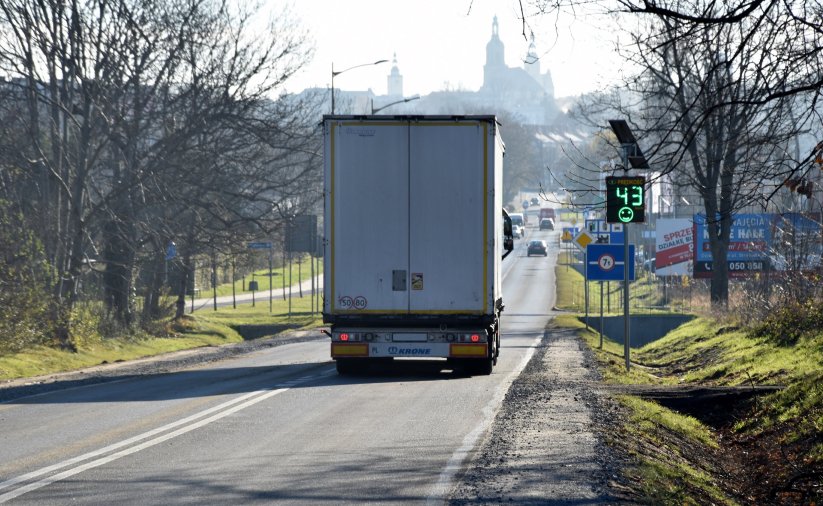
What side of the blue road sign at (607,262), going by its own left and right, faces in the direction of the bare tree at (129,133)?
right

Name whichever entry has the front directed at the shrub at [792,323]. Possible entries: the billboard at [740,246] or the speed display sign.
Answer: the billboard

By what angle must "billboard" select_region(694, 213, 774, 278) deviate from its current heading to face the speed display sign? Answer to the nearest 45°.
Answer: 0° — it already faces it

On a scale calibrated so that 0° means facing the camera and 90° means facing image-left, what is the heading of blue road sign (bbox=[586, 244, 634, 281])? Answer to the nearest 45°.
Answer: approximately 0°

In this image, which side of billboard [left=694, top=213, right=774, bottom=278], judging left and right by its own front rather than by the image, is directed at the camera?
front

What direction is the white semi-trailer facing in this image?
away from the camera

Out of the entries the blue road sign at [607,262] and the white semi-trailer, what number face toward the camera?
1

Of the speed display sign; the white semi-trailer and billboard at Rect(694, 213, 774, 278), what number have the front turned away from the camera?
1

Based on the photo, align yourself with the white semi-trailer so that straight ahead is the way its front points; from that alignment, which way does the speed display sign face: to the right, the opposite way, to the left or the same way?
the opposite way

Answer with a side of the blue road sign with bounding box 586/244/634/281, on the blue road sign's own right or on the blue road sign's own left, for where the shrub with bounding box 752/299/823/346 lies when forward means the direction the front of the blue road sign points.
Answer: on the blue road sign's own left

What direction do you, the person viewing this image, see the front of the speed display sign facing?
facing the viewer
